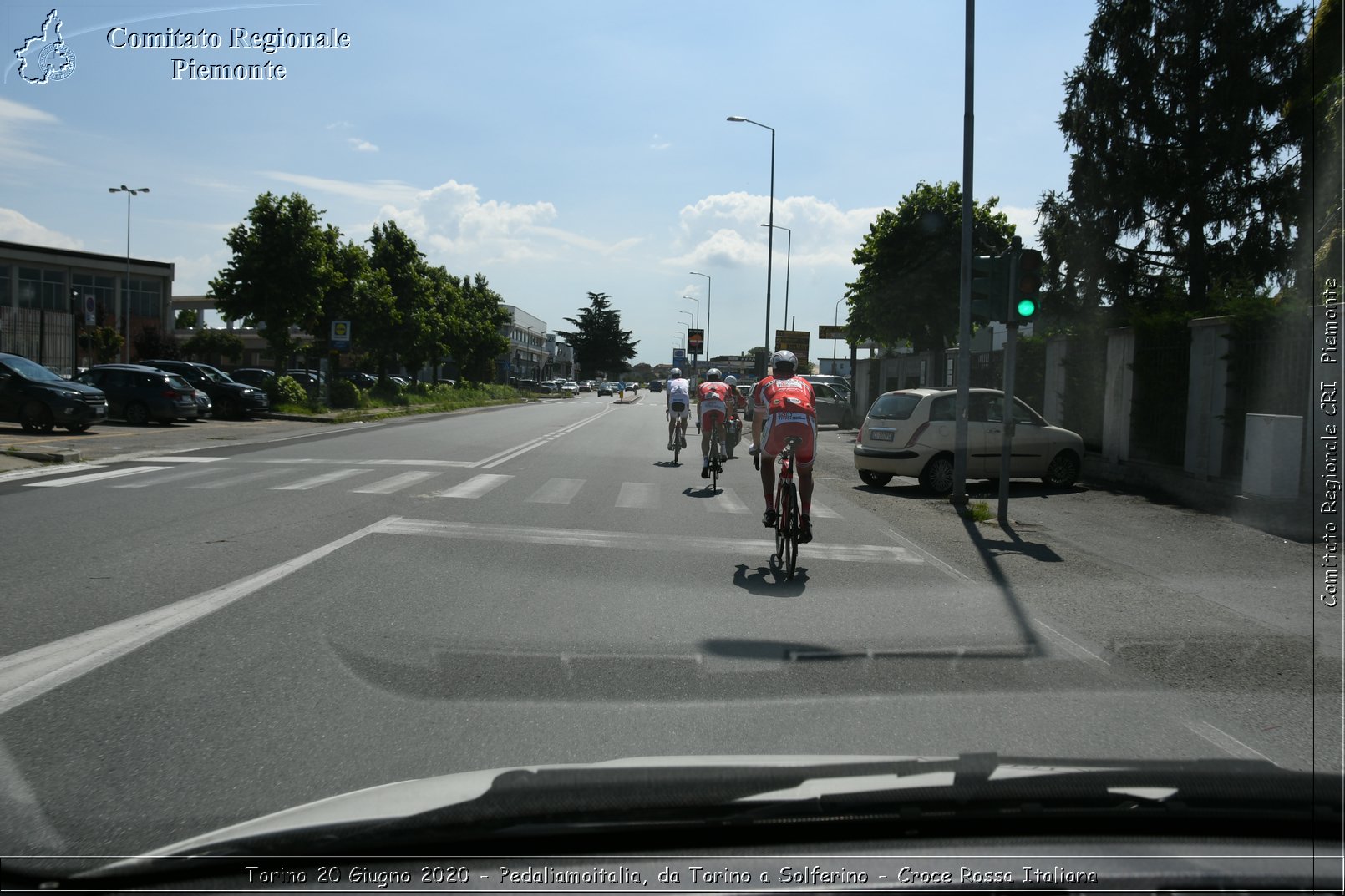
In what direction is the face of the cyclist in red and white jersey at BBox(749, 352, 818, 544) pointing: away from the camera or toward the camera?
away from the camera

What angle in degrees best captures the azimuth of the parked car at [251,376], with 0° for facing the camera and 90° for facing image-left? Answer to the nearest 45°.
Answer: approximately 315°

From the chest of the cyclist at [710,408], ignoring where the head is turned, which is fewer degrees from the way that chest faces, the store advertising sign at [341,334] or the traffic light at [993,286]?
the store advertising sign

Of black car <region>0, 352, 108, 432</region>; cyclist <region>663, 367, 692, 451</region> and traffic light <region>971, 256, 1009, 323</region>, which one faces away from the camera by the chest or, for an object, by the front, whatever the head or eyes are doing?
the cyclist

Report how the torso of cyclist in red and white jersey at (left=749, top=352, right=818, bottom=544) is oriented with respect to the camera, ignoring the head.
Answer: away from the camera

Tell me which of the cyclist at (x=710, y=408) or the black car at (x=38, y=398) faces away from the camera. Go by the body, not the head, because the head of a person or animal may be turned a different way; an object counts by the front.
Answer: the cyclist

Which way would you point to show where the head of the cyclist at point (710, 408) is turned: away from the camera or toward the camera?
away from the camera

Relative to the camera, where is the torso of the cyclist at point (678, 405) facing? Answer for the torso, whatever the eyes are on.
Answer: away from the camera

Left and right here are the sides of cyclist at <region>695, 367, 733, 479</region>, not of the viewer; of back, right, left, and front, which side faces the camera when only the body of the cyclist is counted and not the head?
back

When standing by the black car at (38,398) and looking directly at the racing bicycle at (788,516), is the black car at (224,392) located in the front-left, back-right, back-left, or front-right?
back-left

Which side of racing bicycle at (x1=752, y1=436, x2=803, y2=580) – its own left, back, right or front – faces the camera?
back

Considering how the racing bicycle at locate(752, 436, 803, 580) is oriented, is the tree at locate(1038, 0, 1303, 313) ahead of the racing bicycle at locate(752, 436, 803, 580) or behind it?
ahead

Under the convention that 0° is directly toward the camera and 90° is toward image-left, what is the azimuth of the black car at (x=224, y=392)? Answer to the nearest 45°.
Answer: approximately 315°
